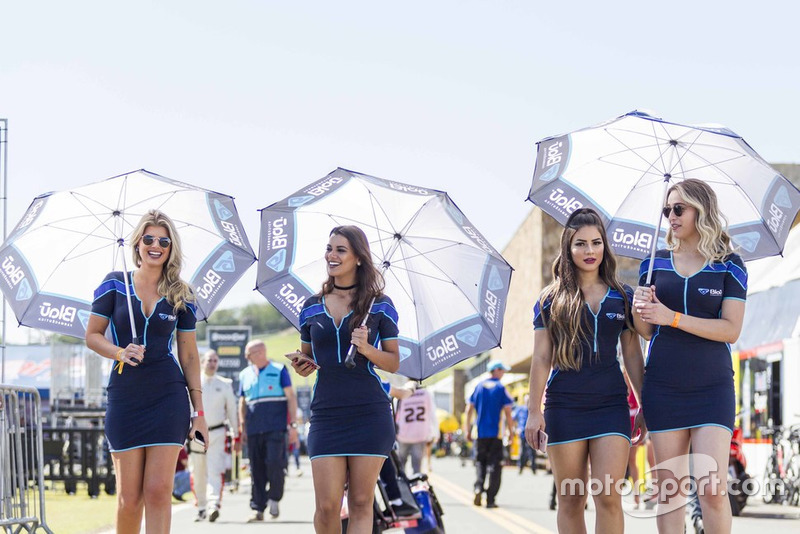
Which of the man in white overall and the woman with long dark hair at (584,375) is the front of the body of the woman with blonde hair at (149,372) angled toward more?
the woman with long dark hair

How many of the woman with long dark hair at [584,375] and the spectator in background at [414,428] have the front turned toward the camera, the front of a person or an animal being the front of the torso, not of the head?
1

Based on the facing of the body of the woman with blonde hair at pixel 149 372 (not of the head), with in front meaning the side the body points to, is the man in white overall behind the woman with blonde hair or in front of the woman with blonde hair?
behind

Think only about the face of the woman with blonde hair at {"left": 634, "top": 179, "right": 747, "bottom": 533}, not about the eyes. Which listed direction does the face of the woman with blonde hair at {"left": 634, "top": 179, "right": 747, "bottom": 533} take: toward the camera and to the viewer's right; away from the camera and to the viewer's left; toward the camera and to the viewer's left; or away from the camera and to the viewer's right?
toward the camera and to the viewer's left

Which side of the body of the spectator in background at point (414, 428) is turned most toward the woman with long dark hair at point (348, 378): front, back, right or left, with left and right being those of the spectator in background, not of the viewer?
back

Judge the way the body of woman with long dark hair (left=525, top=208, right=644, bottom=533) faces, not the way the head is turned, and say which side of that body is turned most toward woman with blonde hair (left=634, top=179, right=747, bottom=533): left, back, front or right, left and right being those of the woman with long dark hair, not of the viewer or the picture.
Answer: left

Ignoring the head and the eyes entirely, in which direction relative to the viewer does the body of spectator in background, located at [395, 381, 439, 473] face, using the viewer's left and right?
facing away from the viewer

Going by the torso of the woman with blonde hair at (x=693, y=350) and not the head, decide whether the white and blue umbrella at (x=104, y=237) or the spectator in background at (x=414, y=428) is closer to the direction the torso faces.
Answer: the white and blue umbrella

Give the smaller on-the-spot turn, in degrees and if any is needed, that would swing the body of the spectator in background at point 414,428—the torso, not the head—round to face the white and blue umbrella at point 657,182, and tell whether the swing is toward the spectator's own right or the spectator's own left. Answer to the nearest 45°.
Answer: approximately 180°

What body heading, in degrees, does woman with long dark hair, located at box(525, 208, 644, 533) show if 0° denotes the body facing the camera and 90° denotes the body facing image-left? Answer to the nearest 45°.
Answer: approximately 0°

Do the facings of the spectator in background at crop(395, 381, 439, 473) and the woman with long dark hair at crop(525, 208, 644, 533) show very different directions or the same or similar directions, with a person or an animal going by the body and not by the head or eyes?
very different directions

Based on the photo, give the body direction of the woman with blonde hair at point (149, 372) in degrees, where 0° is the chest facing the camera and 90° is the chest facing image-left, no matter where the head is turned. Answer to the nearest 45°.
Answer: approximately 0°
